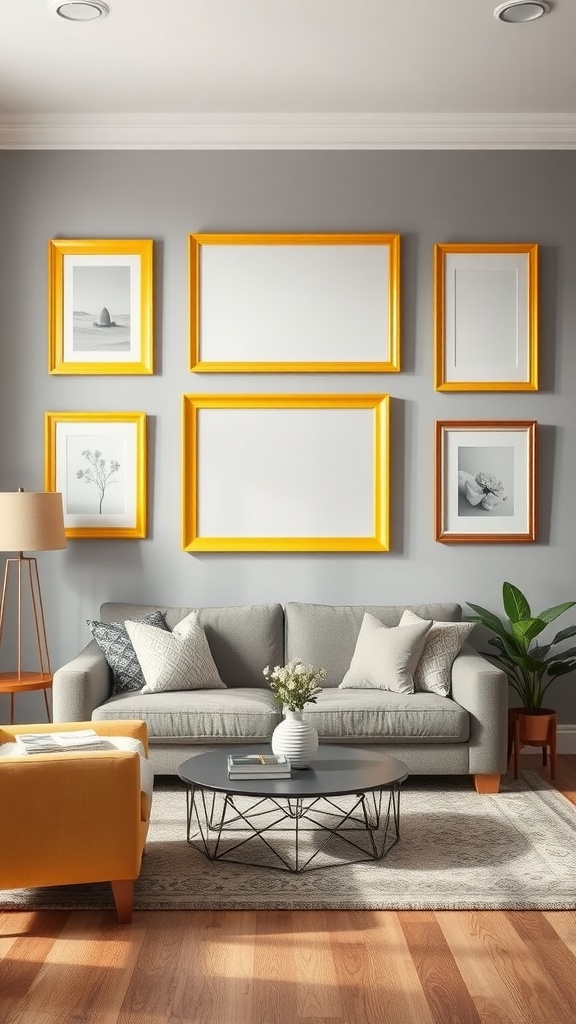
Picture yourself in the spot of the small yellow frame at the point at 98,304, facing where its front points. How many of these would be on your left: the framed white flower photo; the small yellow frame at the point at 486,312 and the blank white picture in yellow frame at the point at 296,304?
3

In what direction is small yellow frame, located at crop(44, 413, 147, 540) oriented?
toward the camera

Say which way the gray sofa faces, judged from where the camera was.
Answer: facing the viewer

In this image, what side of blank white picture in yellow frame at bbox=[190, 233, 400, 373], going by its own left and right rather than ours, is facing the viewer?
front

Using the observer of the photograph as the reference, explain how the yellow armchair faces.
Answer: facing to the right of the viewer

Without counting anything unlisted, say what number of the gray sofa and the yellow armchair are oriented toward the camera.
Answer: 1

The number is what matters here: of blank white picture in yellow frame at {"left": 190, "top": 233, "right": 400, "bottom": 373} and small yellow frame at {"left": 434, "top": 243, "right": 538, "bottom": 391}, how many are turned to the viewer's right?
0

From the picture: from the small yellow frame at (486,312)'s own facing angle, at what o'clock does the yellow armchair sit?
The yellow armchair is roughly at 1 o'clock from the small yellow frame.
